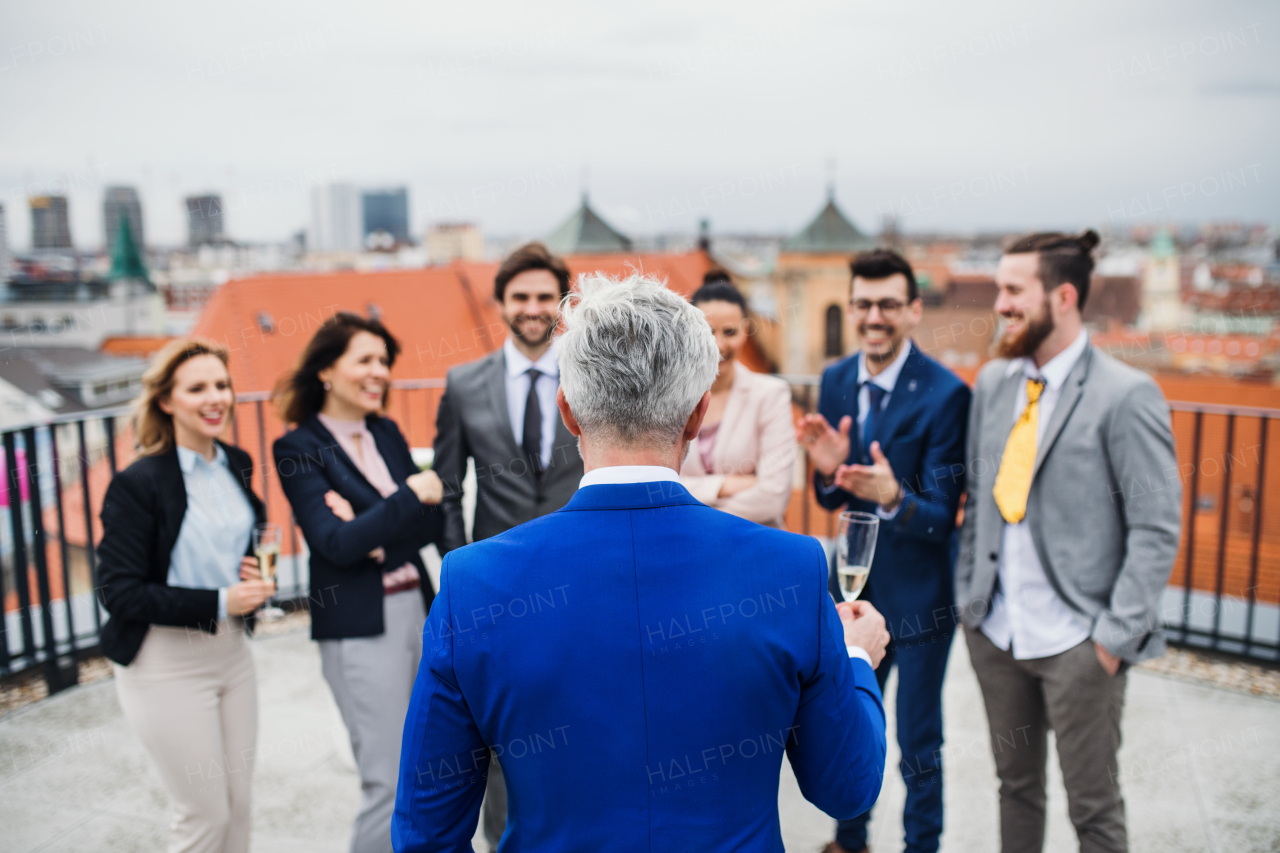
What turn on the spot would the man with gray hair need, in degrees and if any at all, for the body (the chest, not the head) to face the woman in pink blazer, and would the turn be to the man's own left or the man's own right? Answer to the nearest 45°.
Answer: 0° — they already face them

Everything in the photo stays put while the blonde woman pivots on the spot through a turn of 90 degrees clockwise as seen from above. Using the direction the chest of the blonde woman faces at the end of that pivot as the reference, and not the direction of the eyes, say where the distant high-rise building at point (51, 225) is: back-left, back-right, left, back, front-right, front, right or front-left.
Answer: back-right

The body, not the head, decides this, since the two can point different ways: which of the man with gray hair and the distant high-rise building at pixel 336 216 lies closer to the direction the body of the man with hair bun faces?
the man with gray hair

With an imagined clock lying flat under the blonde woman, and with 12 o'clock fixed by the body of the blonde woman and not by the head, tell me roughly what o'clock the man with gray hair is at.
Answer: The man with gray hair is roughly at 1 o'clock from the blonde woman.

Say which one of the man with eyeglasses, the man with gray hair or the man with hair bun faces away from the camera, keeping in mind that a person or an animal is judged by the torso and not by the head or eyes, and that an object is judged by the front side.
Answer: the man with gray hair

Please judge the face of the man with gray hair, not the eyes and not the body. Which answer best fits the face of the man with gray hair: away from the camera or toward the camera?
away from the camera

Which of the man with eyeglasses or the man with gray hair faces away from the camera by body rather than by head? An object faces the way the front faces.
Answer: the man with gray hair

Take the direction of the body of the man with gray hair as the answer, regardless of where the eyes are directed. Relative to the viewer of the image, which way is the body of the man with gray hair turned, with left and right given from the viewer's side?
facing away from the viewer

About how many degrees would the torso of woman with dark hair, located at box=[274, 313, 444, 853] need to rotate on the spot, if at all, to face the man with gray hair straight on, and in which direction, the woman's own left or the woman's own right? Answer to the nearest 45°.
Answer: approximately 45° to the woman's own right
